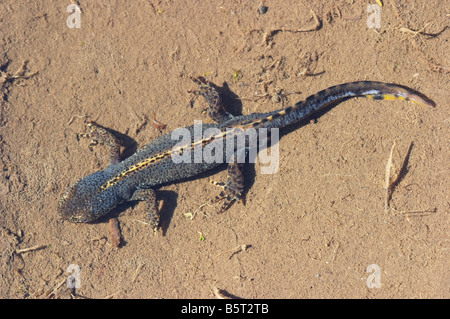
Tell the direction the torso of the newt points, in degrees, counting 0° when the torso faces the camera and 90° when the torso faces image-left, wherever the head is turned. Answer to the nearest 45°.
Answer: approximately 45°

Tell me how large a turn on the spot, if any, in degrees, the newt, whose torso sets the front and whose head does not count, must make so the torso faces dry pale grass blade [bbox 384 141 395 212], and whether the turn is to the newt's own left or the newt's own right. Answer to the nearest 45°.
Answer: approximately 135° to the newt's own left
